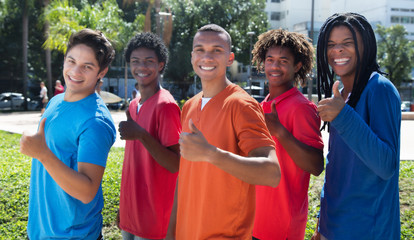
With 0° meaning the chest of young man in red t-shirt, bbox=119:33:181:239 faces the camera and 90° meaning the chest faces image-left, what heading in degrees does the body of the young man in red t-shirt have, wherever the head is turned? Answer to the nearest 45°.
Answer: approximately 45°

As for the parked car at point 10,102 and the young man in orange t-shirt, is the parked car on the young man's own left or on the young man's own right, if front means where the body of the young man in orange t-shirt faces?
on the young man's own right

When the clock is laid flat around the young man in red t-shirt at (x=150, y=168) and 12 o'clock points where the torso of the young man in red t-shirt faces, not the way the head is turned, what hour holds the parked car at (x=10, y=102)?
The parked car is roughly at 4 o'clock from the young man in red t-shirt.

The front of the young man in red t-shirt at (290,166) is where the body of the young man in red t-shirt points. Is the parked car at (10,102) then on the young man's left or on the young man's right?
on the young man's right

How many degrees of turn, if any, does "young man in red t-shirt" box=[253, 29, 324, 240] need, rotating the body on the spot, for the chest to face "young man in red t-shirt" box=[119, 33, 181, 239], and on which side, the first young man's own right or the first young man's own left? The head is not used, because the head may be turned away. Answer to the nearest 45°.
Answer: approximately 45° to the first young man's own right

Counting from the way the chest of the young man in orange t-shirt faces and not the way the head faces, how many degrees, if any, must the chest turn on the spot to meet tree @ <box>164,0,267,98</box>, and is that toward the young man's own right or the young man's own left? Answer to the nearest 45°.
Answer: approximately 135° to the young man's own right
